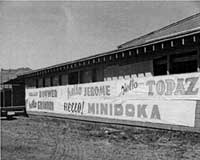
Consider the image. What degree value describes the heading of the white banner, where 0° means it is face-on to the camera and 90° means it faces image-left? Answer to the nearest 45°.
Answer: approximately 45°
